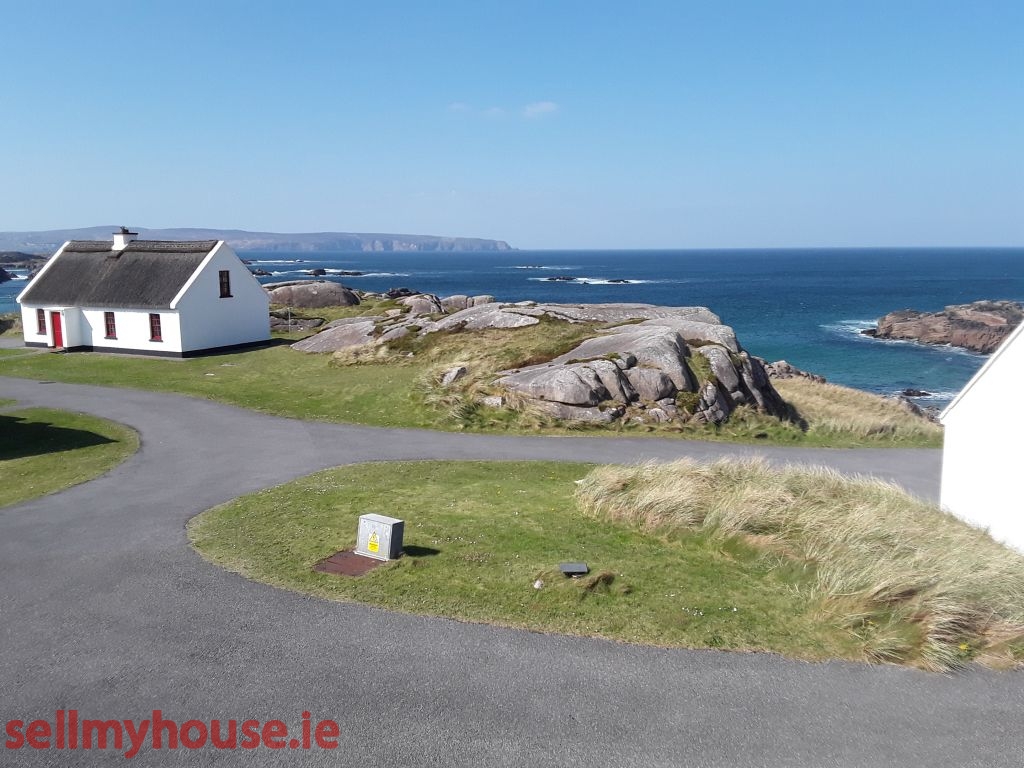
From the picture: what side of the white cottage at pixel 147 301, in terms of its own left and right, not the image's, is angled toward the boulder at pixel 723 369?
left

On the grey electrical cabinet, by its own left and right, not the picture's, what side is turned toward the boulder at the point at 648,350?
back

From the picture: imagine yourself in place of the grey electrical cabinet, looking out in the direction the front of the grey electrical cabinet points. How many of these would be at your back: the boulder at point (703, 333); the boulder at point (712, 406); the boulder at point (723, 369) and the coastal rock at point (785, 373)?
4

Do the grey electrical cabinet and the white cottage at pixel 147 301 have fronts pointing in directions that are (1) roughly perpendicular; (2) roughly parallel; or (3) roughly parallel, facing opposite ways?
roughly parallel

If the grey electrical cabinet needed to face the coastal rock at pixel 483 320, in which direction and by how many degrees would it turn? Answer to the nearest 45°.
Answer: approximately 135° to its right

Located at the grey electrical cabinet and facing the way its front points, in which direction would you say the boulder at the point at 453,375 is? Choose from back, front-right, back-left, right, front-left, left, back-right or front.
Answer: back-right

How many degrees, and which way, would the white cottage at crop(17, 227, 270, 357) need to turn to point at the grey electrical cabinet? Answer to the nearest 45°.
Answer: approximately 45° to its left

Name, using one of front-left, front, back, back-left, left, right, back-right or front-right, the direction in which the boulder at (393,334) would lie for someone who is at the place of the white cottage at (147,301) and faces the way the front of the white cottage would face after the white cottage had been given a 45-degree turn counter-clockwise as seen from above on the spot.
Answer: front-left

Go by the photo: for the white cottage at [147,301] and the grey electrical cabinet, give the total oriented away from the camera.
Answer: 0

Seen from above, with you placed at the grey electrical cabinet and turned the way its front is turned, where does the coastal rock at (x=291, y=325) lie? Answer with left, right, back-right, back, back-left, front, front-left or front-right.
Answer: back-right

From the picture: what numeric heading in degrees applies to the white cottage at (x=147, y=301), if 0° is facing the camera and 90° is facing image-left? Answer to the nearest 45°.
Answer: approximately 45°

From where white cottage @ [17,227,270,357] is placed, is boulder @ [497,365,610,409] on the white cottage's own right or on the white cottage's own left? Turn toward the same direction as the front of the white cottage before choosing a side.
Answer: on the white cottage's own left

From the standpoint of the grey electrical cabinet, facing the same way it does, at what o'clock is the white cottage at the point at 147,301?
The white cottage is roughly at 4 o'clock from the grey electrical cabinet.

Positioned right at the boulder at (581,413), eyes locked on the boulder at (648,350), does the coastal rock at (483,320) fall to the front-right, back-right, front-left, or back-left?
front-left

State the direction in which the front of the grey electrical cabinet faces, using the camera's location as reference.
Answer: facing the viewer and to the left of the viewer

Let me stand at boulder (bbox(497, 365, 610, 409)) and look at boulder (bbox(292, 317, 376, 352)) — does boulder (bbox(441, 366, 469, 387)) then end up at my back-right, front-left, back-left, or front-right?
front-left

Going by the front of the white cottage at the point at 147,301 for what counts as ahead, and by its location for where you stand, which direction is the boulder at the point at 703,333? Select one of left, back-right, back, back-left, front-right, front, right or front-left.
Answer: left
